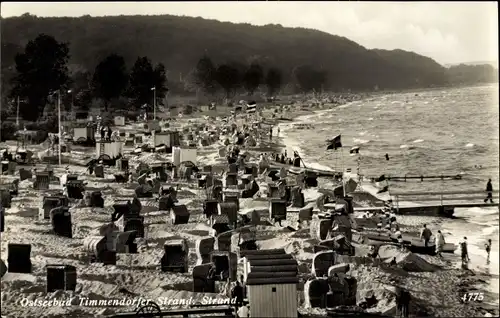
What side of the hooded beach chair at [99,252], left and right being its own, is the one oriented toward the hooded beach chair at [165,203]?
left

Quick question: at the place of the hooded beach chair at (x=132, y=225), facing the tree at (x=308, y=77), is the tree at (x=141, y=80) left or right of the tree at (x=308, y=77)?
left

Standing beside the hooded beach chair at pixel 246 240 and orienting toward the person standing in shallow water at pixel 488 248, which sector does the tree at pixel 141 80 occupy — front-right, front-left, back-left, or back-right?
back-left

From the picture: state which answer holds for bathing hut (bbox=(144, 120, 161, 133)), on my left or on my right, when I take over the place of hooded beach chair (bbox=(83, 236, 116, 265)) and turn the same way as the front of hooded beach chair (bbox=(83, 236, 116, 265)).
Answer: on my left

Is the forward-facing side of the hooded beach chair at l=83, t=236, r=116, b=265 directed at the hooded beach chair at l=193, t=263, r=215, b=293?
yes

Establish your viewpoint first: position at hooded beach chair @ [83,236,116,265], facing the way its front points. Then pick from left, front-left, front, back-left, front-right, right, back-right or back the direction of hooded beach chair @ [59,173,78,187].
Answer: back-left
